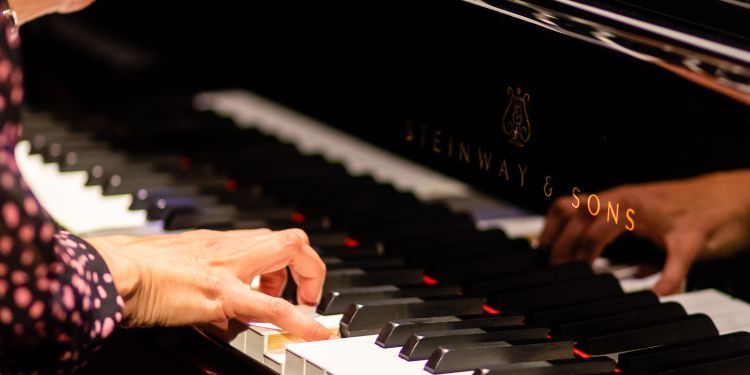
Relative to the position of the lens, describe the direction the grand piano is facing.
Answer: facing the viewer and to the left of the viewer
